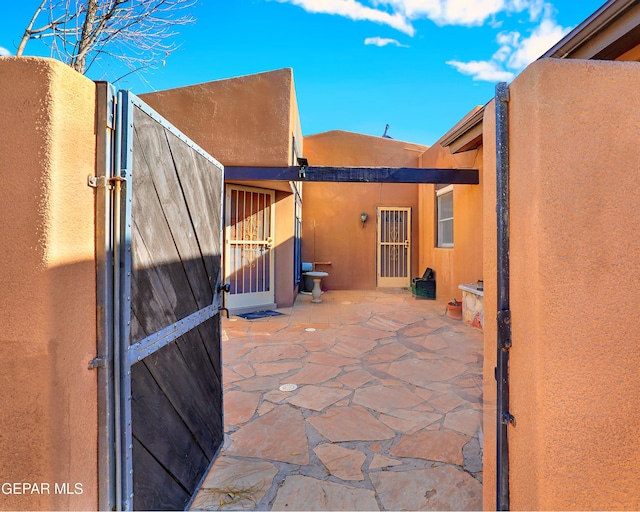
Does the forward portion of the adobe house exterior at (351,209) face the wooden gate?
yes

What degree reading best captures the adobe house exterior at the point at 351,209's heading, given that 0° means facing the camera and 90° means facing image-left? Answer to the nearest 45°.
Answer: approximately 0°

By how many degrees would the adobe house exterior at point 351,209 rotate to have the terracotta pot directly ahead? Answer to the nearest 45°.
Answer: approximately 45° to its left

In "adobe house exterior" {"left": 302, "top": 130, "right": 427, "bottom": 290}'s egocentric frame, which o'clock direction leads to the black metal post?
The black metal post is roughly at 12 o'clock from the adobe house exterior.
